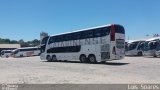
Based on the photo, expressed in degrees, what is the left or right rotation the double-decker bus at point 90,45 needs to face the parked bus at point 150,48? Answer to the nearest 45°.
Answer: approximately 90° to its right

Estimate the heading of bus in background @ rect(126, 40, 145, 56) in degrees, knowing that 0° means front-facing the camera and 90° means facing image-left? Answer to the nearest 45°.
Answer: approximately 45°
